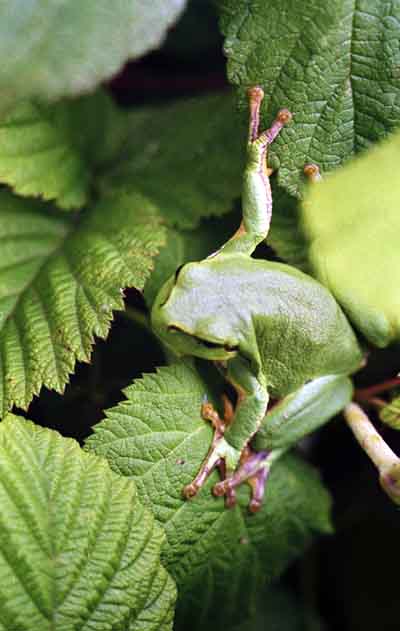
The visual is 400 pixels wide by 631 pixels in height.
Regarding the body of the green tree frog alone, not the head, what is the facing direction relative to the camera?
to the viewer's left
